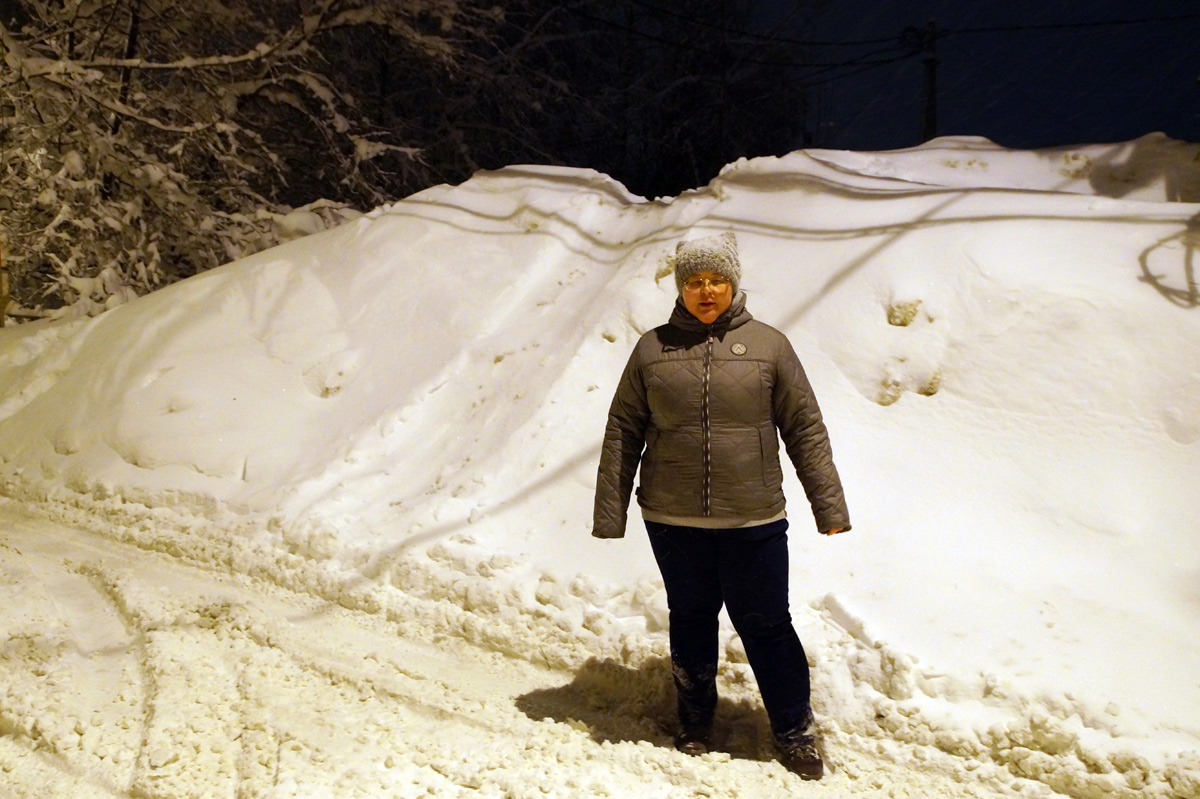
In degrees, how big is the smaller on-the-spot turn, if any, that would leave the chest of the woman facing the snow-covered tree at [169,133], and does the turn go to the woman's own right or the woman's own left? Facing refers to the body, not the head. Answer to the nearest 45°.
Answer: approximately 135° to the woman's own right

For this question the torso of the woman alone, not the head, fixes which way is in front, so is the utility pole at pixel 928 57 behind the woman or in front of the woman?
behind

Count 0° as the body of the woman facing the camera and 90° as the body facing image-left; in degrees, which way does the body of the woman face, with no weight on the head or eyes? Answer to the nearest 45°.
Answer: approximately 0°
